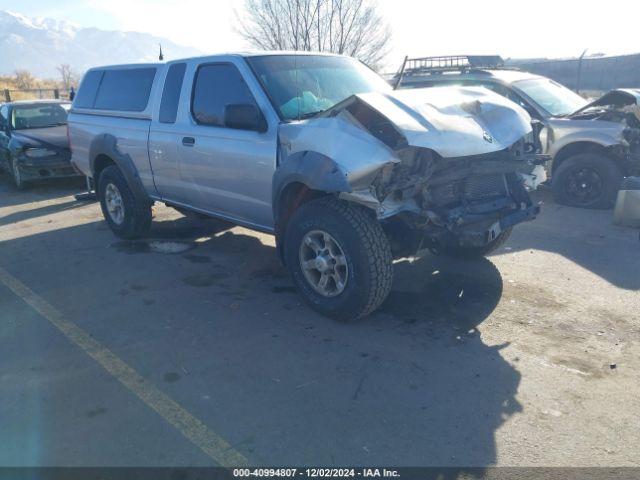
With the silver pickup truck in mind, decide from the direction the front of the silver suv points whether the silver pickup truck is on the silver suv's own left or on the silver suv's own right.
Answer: on the silver suv's own right

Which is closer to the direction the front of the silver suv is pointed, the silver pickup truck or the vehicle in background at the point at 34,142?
the silver pickup truck

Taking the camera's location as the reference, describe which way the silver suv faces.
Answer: facing the viewer and to the right of the viewer

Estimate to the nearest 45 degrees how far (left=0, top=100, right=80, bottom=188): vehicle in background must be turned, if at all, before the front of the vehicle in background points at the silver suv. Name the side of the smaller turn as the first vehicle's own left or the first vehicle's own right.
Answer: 0° — it already faces it

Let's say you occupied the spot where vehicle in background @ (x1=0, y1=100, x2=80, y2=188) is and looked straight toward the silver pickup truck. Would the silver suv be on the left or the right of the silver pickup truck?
left

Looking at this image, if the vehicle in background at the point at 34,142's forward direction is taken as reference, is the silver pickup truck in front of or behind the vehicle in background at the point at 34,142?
in front

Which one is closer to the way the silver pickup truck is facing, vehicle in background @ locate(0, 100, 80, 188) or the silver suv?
the silver suv

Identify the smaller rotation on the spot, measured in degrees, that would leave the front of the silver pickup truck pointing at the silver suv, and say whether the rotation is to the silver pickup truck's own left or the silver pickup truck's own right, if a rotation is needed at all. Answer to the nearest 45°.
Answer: approximately 90° to the silver pickup truck's own left

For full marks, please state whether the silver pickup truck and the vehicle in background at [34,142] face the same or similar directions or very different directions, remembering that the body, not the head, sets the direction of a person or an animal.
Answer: same or similar directions

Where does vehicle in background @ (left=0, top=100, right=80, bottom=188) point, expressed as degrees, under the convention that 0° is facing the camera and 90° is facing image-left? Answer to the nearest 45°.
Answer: approximately 315°

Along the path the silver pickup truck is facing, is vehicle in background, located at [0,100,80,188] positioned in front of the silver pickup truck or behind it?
behind

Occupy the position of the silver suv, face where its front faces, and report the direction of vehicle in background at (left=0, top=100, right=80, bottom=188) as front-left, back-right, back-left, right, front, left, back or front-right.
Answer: back-right

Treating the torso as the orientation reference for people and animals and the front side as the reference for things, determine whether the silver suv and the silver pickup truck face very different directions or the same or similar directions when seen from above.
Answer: same or similar directions
